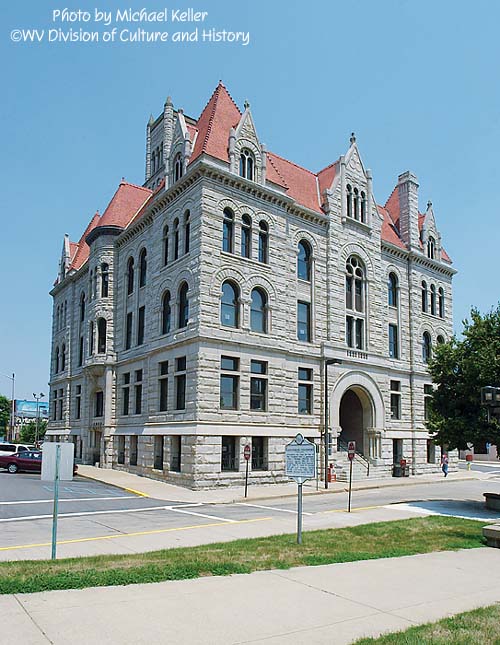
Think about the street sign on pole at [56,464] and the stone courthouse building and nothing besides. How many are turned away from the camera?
1

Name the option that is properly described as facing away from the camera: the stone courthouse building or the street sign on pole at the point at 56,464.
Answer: the street sign on pole

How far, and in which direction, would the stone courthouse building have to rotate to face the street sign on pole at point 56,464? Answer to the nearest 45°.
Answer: approximately 45° to its right

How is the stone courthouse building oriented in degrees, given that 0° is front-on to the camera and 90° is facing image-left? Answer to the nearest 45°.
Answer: approximately 315°

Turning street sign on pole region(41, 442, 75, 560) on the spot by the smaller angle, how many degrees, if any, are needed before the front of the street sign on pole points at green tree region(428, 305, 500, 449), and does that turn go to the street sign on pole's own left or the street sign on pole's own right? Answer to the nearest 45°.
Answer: approximately 45° to the street sign on pole's own right

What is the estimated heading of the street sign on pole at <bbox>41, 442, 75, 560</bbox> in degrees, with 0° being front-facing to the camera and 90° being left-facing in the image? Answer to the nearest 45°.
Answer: approximately 180°
